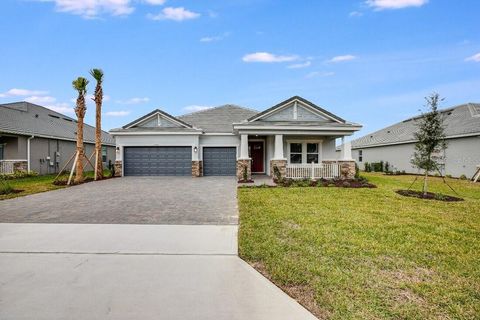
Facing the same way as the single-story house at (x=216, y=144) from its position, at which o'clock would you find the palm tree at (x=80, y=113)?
The palm tree is roughly at 2 o'clock from the single-story house.

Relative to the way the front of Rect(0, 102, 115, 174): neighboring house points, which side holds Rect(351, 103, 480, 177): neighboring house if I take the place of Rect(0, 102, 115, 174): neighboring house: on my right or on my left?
on my left

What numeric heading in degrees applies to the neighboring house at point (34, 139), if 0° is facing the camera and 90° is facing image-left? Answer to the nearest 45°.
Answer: approximately 45°

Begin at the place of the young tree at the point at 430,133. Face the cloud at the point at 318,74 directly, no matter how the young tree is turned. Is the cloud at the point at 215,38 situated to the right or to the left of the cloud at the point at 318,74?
left

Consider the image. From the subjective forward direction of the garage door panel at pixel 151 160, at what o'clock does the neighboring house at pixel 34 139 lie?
The neighboring house is roughly at 4 o'clock from the garage door panel.

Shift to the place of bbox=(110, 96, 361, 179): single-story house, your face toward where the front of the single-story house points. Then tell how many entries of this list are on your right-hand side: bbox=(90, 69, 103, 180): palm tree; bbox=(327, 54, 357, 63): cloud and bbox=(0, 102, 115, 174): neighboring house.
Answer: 2

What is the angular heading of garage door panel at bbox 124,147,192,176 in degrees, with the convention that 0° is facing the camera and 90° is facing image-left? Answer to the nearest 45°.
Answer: approximately 0°
